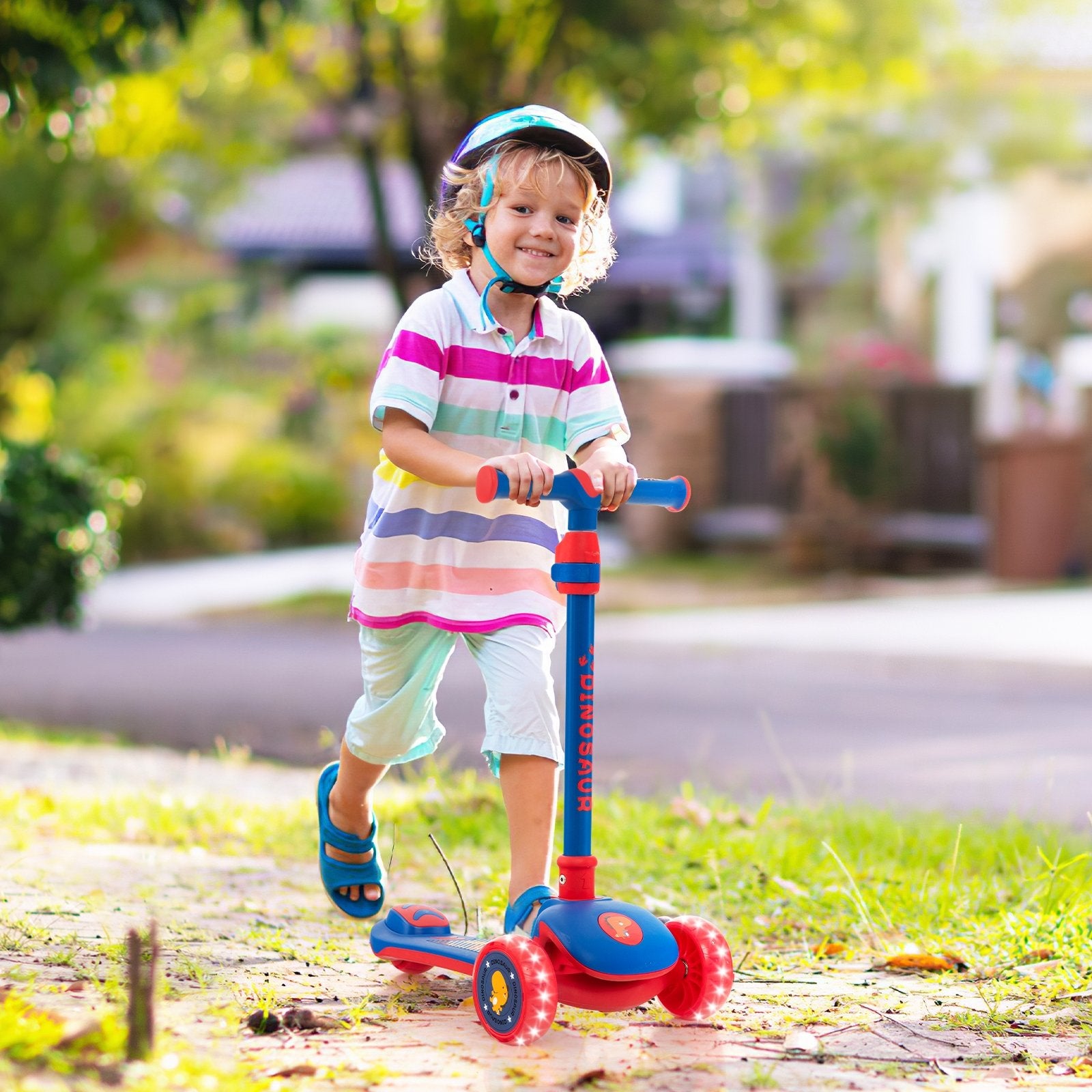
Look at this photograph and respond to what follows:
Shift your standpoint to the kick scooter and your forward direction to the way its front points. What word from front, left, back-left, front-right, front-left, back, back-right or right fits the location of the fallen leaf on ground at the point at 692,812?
back-left

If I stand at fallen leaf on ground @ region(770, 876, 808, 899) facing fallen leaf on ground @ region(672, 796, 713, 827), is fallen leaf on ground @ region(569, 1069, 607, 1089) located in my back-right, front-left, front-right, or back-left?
back-left

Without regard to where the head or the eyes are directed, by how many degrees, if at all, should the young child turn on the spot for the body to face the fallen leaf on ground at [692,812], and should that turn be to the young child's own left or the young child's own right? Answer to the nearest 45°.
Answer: approximately 135° to the young child's own left

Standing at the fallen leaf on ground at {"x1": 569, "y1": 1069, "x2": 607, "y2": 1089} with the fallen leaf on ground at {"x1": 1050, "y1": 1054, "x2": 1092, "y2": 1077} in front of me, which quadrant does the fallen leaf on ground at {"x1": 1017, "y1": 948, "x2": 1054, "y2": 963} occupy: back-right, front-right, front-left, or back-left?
front-left

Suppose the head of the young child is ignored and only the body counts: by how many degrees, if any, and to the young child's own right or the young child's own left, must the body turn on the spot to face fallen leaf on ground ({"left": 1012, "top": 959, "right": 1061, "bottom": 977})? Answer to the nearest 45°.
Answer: approximately 45° to the young child's own left

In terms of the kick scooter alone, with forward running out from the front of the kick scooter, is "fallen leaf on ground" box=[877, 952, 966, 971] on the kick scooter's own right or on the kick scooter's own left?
on the kick scooter's own left

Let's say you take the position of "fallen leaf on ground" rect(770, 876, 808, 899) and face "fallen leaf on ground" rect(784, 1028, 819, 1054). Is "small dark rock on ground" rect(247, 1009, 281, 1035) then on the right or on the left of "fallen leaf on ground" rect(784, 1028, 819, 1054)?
right

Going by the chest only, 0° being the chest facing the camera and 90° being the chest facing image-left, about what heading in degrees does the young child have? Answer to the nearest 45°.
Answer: approximately 315°

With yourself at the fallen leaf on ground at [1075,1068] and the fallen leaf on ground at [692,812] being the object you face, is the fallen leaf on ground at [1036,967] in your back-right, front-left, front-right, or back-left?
front-right

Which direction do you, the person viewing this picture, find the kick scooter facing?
facing the viewer and to the right of the viewer

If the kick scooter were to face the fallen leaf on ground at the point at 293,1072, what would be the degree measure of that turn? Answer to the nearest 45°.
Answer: approximately 90° to its right

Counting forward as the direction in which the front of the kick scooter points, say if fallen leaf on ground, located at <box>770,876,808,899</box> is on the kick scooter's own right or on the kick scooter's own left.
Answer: on the kick scooter's own left

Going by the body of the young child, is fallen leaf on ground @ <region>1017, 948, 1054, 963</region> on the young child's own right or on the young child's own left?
on the young child's own left
